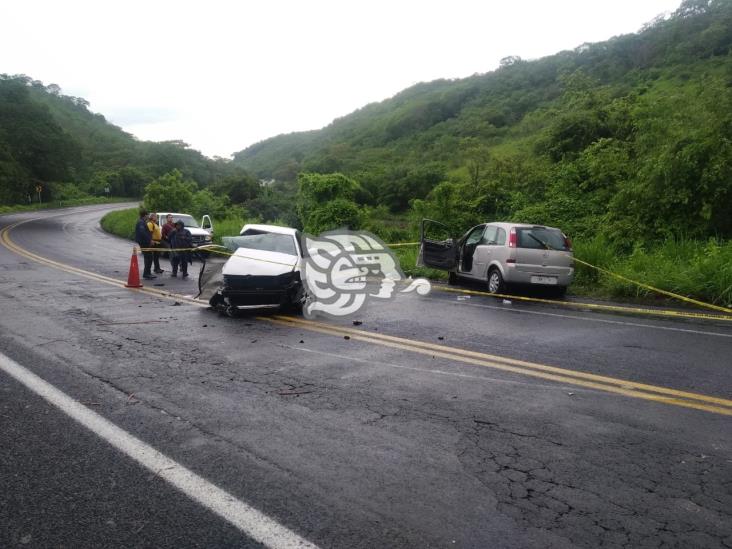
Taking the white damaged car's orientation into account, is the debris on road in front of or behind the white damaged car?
in front

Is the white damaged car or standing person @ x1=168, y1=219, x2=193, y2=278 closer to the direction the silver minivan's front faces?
the standing person

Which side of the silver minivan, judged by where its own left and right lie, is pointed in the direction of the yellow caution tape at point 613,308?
back

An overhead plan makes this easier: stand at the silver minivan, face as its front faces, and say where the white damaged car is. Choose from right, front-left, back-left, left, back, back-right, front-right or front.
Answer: left

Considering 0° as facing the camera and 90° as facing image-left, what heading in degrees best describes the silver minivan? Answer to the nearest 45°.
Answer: approximately 135°

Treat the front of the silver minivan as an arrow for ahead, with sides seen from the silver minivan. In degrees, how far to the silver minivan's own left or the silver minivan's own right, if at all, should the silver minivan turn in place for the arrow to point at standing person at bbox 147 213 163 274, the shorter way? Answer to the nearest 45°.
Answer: approximately 45° to the silver minivan's own left

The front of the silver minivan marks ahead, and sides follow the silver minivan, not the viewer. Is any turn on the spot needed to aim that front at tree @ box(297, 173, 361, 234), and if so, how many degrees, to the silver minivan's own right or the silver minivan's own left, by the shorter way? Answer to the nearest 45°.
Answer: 0° — it already faces it

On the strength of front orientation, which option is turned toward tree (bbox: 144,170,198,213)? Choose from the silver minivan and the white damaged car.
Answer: the silver minivan

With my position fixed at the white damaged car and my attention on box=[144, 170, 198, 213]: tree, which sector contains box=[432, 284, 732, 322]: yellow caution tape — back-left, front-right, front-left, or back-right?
back-right

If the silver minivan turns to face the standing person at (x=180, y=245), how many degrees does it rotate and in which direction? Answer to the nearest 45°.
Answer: approximately 45° to its left

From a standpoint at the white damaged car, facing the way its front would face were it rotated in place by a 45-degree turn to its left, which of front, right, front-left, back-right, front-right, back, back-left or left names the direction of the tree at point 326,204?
back-left

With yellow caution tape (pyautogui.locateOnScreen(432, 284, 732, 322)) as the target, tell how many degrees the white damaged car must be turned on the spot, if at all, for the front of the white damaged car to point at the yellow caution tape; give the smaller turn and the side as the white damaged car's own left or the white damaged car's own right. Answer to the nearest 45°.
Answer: approximately 90° to the white damaged car's own left

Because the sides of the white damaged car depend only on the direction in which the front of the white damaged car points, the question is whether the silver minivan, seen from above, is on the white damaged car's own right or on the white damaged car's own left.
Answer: on the white damaged car's own left

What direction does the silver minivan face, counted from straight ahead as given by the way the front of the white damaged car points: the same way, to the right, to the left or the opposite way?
the opposite way

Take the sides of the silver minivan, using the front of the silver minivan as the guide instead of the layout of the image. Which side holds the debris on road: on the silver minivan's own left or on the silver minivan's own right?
on the silver minivan's own left
